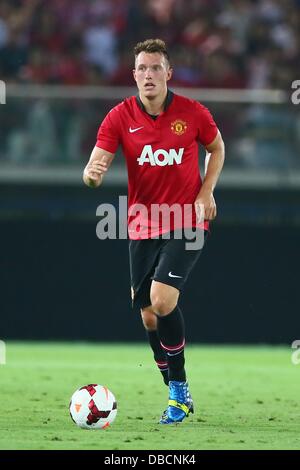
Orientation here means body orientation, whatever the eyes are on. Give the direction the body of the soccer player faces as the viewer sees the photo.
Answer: toward the camera

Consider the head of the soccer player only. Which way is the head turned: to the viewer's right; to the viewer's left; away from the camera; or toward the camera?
toward the camera
